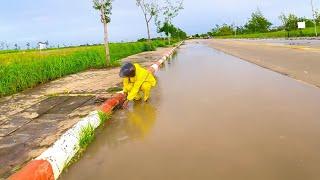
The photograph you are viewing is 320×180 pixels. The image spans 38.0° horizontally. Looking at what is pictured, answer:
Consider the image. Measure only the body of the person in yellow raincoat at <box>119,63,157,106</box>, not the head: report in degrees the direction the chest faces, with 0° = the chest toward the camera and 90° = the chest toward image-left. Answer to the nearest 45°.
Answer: approximately 45°
